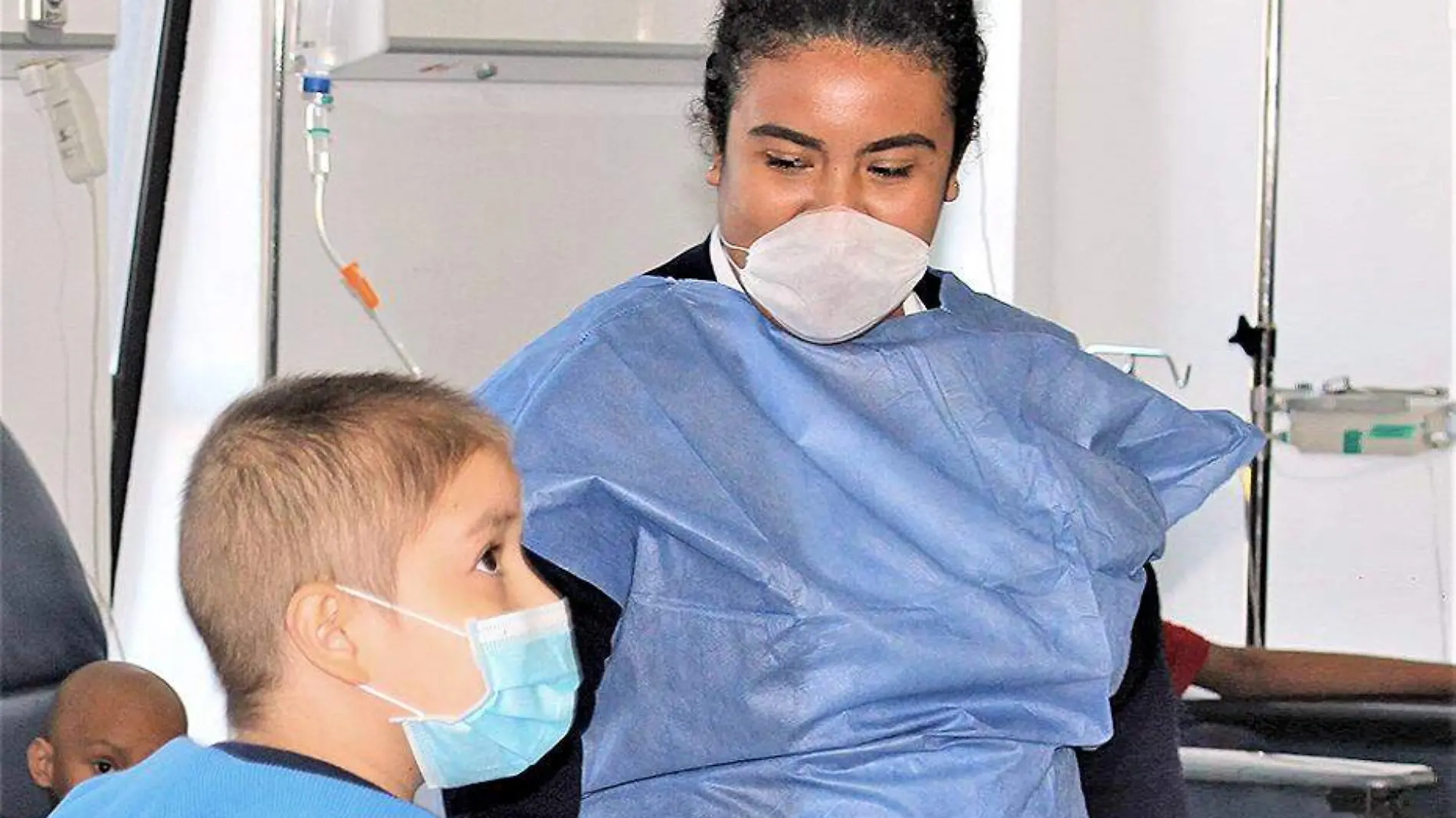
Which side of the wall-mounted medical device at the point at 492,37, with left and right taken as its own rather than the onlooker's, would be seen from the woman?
front

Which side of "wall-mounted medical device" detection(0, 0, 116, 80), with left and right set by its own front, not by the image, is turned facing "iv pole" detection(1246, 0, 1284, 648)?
left

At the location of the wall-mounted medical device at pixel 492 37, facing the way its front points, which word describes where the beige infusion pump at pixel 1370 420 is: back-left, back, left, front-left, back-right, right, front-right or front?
left

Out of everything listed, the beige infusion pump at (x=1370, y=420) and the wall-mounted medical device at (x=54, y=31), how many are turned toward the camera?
2

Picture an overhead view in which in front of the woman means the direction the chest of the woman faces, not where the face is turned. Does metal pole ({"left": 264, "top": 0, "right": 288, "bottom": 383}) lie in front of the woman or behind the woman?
behind

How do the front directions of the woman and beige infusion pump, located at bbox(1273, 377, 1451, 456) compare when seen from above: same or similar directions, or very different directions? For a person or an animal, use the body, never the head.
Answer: same or similar directions

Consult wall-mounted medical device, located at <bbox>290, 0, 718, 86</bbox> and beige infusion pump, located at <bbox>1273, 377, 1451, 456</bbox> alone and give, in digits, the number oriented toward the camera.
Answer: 2

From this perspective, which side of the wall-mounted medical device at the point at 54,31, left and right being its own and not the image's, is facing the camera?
front

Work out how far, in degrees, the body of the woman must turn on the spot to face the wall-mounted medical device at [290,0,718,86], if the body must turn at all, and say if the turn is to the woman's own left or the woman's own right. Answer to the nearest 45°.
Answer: approximately 180°

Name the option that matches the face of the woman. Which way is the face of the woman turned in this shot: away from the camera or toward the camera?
toward the camera

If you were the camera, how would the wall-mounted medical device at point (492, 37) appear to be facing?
facing the viewer

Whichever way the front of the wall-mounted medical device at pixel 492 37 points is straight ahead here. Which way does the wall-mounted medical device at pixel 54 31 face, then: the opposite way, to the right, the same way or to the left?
the same way

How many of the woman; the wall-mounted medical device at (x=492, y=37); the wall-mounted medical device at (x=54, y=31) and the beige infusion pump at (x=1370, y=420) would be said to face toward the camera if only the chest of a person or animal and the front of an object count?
4
